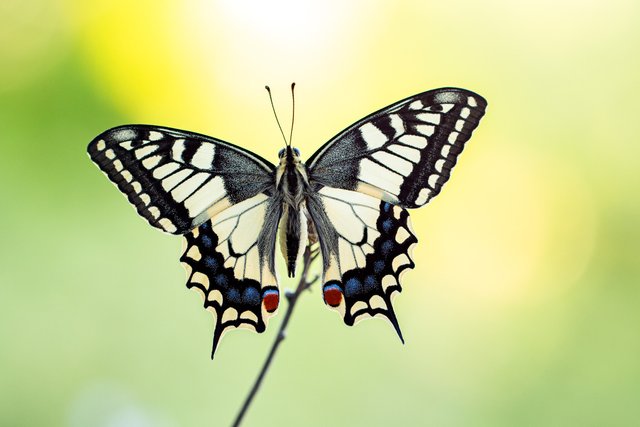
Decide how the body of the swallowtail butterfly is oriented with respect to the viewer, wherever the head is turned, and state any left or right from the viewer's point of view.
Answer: facing away from the viewer
